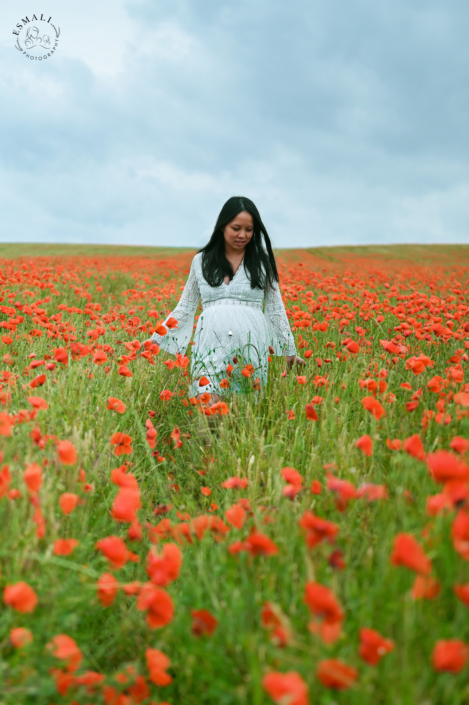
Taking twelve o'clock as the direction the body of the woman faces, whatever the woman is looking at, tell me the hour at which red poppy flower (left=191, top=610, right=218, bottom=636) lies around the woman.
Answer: The red poppy flower is roughly at 12 o'clock from the woman.

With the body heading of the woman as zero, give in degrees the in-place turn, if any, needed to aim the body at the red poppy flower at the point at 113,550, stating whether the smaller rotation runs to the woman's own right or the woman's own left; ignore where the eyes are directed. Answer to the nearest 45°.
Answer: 0° — they already face it

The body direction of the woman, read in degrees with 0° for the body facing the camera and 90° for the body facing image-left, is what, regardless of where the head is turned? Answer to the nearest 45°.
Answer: approximately 0°

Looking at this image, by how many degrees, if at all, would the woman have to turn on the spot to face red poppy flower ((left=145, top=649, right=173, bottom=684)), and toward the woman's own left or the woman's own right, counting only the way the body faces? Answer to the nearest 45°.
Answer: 0° — they already face it

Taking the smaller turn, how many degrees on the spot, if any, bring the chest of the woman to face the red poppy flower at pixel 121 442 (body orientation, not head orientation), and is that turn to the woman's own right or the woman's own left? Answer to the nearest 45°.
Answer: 0° — they already face it

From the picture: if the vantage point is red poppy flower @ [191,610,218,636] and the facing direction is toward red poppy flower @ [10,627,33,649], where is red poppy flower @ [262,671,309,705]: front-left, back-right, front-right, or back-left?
back-left

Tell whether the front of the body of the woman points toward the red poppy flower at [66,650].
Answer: yes
